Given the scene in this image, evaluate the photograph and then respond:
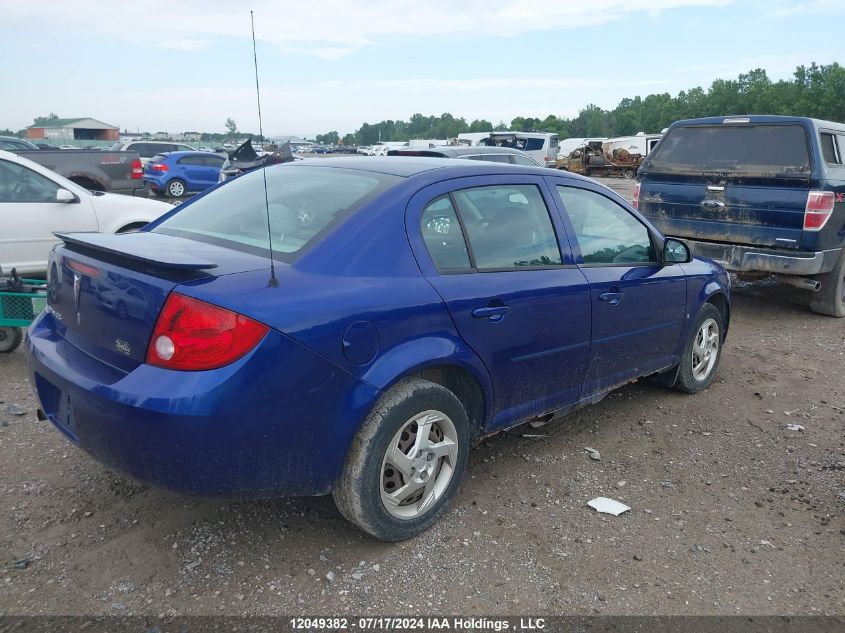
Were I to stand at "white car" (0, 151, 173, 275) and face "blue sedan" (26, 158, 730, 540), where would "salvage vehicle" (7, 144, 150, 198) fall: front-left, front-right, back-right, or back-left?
back-left

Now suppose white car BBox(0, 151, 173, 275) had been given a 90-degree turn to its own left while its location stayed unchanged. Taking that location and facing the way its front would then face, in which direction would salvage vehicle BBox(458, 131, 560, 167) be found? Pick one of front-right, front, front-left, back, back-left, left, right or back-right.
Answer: front-right

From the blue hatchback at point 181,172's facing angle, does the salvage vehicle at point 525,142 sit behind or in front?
in front

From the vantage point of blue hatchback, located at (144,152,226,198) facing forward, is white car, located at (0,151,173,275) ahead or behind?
behind

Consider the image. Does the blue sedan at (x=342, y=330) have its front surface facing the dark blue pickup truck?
yes

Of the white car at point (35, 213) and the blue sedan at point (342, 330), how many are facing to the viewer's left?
0

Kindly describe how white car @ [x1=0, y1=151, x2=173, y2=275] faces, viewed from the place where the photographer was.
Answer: facing to the right of the viewer

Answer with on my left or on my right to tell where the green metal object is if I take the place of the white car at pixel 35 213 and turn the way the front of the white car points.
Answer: on my right

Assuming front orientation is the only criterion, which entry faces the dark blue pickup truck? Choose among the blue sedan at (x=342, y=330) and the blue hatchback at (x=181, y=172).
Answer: the blue sedan at (x=342, y=330)

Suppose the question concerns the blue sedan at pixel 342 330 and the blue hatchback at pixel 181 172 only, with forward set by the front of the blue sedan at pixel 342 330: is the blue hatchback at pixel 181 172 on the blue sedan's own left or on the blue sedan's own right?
on the blue sedan's own left

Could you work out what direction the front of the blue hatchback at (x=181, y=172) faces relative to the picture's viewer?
facing away from the viewer and to the right of the viewer

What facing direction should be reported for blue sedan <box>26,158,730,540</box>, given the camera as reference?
facing away from the viewer and to the right of the viewer

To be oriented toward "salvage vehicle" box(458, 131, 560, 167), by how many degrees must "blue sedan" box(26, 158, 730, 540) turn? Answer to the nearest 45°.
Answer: approximately 45° to its left

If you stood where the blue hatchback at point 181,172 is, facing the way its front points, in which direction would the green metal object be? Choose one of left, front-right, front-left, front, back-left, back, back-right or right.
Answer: back-right

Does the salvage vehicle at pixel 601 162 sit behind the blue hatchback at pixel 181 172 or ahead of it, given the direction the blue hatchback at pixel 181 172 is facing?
ahead
